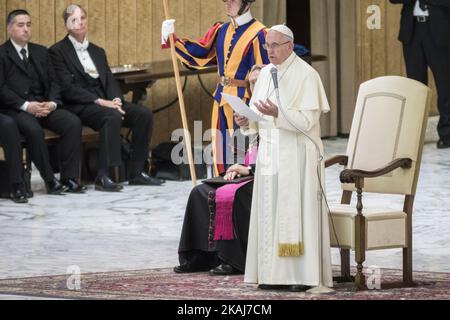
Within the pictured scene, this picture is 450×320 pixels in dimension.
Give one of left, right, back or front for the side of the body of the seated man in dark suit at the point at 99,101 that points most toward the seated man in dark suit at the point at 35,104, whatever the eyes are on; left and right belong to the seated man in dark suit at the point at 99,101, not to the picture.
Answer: right

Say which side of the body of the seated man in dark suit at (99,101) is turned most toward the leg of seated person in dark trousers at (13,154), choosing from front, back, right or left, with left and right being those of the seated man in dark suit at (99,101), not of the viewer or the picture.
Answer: right

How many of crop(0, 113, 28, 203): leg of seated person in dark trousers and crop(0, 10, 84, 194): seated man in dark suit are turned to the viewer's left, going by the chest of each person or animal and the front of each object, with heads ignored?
0

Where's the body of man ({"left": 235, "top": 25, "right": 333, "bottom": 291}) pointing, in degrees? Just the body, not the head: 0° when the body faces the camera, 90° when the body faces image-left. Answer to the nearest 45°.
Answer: approximately 45°

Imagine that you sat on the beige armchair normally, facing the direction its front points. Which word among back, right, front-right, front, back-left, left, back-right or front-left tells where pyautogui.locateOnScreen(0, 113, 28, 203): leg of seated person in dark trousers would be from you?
right

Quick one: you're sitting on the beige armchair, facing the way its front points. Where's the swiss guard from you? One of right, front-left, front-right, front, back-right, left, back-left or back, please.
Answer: right

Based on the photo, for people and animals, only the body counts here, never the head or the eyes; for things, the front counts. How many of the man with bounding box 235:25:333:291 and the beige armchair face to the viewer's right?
0

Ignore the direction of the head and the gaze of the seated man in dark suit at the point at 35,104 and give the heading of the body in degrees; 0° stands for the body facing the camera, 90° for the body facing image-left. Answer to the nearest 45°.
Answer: approximately 315°

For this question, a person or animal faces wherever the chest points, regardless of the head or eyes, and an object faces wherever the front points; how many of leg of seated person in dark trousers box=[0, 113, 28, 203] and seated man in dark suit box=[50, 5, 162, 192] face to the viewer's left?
0

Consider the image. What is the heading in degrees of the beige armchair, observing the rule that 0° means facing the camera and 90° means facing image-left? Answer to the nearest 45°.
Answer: approximately 45°

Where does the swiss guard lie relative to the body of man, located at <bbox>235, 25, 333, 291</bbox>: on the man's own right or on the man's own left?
on the man's own right

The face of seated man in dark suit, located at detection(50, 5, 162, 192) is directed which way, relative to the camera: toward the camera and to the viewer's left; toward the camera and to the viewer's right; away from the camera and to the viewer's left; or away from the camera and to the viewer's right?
toward the camera and to the viewer's right

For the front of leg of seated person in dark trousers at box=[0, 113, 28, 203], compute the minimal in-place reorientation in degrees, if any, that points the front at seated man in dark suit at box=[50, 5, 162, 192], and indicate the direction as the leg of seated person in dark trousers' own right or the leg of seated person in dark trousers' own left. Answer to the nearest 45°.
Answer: approximately 90° to the leg of seated person in dark trousers' own left
